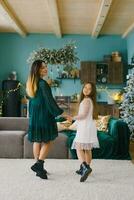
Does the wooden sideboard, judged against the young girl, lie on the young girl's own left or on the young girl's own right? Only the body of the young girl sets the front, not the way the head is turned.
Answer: on the young girl's own right

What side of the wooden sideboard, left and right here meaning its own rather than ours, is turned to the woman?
front

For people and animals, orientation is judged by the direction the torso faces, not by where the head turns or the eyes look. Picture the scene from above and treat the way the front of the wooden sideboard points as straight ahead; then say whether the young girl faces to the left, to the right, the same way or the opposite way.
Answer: to the right

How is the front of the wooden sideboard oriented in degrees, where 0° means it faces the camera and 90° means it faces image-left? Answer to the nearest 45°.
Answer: approximately 0°

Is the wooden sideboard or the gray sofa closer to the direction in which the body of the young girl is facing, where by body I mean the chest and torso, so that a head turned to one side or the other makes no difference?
the gray sofa

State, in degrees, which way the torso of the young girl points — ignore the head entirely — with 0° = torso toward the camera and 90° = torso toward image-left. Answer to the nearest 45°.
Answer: approximately 90°

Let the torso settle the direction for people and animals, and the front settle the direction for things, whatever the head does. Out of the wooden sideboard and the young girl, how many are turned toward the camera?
1

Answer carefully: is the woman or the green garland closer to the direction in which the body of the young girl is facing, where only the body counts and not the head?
the woman

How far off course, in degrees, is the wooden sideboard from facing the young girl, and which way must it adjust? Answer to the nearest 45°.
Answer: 0° — it already faces them

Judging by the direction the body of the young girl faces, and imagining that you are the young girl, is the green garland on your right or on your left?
on your right
